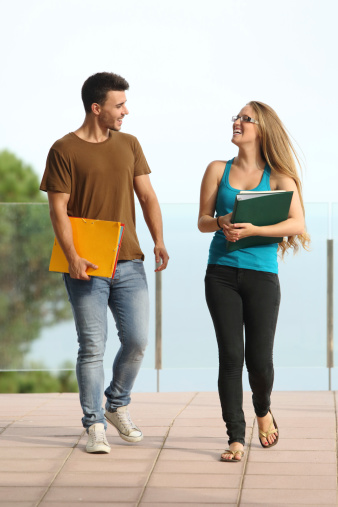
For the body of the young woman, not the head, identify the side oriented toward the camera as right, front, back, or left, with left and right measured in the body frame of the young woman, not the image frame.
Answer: front

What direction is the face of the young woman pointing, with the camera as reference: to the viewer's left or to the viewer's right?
to the viewer's left

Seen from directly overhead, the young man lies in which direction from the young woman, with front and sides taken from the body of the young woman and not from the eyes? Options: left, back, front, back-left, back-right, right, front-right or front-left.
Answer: right

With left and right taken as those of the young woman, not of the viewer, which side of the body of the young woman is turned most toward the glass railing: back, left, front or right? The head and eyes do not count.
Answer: back

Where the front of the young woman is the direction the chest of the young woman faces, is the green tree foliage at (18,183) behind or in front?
behind

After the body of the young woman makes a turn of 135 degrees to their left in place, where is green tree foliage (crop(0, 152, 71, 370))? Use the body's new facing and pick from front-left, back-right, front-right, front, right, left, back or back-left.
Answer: left
